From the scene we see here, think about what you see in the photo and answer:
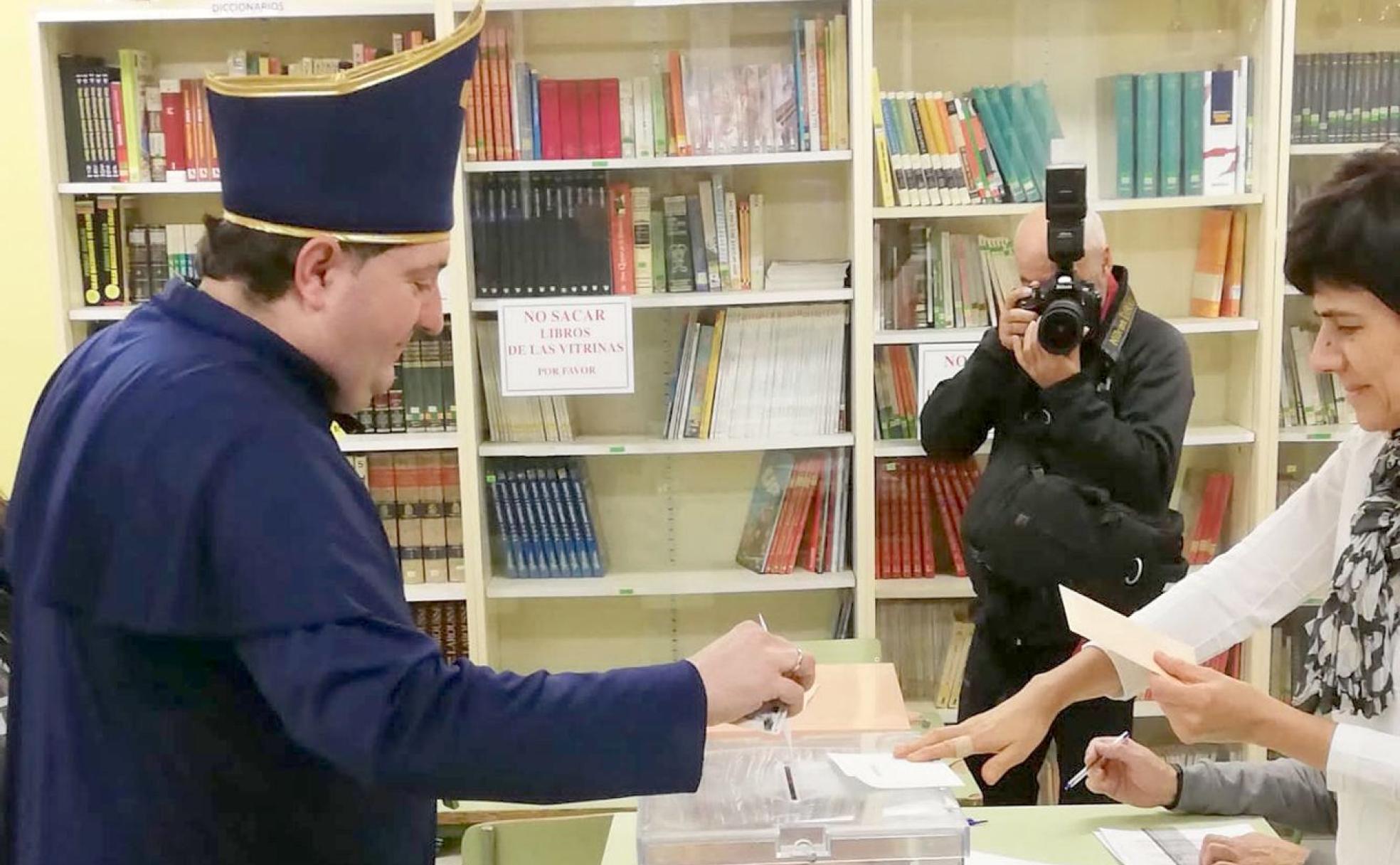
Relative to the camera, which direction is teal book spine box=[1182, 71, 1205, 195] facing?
toward the camera

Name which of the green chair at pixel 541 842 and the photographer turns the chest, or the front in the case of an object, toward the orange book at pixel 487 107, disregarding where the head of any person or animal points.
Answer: the green chair

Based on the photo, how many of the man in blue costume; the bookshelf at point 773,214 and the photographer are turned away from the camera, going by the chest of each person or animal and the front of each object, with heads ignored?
0

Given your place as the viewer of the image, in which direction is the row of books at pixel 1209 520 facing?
facing the viewer

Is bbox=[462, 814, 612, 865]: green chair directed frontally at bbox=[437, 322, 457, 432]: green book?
yes

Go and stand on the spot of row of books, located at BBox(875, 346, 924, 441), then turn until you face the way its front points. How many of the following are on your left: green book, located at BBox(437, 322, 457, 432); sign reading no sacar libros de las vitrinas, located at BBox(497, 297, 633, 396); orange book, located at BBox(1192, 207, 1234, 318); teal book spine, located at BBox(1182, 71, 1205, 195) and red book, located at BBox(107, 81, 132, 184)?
2

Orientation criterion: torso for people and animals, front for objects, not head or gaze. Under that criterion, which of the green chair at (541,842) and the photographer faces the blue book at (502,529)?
the green chair

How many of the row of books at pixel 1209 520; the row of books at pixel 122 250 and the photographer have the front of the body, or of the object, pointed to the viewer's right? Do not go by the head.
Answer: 0

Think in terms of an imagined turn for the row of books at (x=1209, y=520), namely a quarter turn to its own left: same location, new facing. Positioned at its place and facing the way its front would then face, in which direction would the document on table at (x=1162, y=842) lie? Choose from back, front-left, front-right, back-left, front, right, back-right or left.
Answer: right

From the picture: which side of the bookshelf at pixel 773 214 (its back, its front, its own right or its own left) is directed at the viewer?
front

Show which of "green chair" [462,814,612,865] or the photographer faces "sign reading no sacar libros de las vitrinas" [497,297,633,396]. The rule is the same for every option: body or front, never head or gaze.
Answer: the green chair

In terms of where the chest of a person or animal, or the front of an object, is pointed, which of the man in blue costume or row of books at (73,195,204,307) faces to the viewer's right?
the man in blue costume

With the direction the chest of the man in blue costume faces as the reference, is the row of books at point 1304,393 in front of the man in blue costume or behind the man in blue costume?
in front

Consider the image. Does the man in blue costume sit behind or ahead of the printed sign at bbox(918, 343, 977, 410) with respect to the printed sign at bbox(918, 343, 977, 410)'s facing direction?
ahead

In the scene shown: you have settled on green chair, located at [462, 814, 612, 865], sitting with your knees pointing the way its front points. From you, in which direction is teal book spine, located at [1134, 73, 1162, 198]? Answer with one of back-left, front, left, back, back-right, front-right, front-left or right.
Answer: front-right

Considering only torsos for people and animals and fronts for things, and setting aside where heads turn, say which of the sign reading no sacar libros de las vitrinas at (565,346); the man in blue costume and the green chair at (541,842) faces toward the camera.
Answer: the sign reading no sacar libros de las vitrinas

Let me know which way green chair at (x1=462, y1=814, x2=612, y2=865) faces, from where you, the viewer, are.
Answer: facing away from the viewer

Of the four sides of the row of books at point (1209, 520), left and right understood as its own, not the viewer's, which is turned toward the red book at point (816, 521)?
right

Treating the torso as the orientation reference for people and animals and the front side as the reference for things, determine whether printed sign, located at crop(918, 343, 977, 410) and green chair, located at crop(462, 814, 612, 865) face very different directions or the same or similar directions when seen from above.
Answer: very different directions

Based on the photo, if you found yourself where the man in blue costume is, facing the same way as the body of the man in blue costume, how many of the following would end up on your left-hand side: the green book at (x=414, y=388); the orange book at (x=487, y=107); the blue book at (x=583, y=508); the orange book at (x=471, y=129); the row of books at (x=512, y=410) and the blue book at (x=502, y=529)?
6
